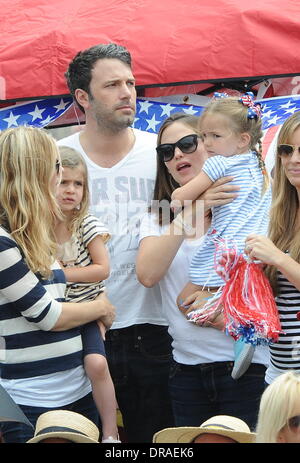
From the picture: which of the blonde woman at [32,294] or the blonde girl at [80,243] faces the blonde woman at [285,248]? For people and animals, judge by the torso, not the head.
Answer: the blonde woman at [32,294]

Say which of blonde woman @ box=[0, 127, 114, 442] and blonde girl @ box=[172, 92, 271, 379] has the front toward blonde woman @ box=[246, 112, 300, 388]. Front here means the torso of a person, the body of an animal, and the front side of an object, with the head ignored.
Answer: blonde woman @ box=[0, 127, 114, 442]

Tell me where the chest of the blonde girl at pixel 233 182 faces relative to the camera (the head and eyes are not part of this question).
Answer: to the viewer's left

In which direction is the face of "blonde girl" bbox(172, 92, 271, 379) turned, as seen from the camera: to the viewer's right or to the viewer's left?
to the viewer's left

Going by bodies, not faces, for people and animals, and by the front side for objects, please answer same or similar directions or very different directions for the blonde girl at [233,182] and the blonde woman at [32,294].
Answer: very different directions

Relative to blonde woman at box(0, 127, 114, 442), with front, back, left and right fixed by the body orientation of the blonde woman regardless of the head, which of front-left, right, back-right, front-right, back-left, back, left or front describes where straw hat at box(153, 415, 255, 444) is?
front-right

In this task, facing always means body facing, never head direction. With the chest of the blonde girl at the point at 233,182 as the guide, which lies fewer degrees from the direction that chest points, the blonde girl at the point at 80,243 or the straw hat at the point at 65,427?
the blonde girl

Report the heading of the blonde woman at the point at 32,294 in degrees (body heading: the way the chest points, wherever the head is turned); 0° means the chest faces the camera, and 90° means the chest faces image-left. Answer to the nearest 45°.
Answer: approximately 270°

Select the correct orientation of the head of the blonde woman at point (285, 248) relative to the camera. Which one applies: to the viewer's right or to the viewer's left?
to the viewer's left

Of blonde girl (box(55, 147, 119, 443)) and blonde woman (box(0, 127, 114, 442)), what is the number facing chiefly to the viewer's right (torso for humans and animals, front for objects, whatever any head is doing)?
1
